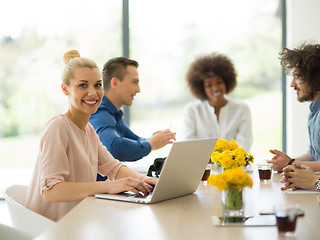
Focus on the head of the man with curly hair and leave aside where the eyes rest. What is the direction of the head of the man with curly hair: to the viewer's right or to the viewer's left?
to the viewer's left

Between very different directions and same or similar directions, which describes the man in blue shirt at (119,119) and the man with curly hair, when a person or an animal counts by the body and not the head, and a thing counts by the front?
very different directions

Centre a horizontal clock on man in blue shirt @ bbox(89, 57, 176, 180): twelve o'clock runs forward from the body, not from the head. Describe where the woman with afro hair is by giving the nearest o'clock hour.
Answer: The woman with afro hair is roughly at 10 o'clock from the man in blue shirt.

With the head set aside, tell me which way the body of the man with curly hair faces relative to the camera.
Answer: to the viewer's left

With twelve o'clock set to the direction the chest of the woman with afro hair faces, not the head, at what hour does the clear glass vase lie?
The clear glass vase is roughly at 12 o'clock from the woman with afro hair.

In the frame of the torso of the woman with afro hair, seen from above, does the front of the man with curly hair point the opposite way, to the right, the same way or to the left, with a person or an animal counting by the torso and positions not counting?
to the right

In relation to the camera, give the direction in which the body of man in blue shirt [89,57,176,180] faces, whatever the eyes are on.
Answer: to the viewer's right

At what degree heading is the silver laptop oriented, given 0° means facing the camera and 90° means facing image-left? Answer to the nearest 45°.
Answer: approximately 135°
